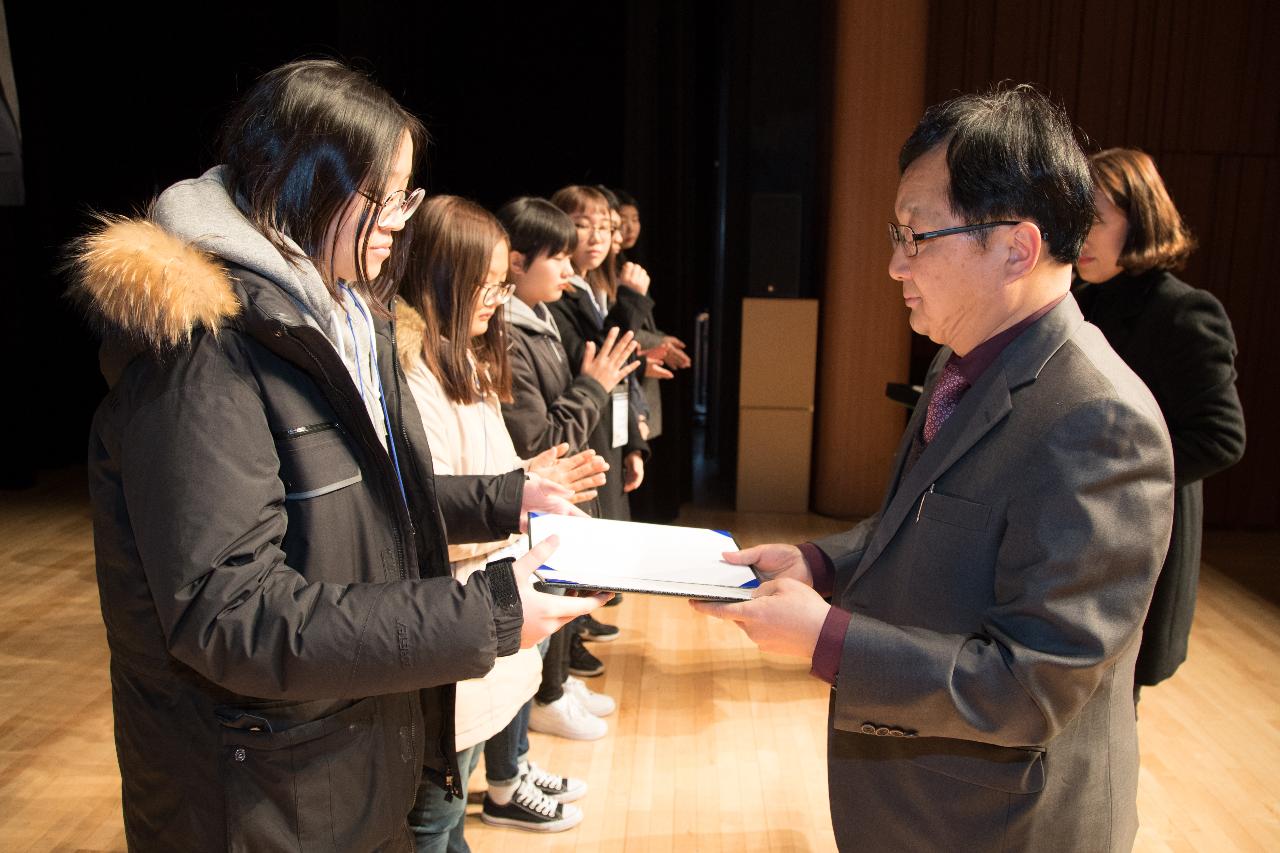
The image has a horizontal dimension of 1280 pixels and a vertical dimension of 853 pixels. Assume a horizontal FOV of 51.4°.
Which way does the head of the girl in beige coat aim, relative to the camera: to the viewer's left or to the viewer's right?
to the viewer's right

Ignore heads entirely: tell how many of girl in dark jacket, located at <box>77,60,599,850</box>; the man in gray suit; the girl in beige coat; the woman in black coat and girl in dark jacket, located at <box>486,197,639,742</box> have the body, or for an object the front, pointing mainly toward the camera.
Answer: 0

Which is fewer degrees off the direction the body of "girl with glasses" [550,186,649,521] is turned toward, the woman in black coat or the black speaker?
the woman in black coat

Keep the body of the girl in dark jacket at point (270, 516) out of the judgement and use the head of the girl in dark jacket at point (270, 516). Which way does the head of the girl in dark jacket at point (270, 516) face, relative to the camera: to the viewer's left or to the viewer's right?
to the viewer's right

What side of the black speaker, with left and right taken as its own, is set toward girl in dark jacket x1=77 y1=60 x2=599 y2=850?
front

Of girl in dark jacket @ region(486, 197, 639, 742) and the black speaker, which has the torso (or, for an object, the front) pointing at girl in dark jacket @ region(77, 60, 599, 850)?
the black speaker

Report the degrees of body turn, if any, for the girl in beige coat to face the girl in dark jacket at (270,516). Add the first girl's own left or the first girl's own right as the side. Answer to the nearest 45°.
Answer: approximately 90° to the first girl's own right

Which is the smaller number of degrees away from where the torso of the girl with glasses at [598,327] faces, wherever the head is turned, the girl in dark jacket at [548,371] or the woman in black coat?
the woman in black coat

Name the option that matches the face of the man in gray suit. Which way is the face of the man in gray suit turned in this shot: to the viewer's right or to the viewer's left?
to the viewer's left

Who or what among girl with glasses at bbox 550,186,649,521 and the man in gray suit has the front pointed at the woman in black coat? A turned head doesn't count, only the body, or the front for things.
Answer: the girl with glasses

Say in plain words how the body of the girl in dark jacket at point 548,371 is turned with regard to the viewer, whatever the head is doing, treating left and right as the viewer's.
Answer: facing to the right of the viewer

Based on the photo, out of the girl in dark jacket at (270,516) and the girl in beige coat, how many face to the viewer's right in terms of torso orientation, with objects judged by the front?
2

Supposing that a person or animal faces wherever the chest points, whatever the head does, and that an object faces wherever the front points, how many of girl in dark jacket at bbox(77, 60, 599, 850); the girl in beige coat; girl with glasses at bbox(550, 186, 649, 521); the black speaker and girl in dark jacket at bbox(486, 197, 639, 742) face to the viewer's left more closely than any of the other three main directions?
0

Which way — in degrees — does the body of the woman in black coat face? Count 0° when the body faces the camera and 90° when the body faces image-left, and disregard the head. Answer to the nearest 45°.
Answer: approximately 90°

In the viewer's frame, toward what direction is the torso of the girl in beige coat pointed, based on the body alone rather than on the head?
to the viewer's right

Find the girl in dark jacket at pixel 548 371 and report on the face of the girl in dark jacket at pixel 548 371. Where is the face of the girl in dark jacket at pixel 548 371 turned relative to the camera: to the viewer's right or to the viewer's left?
to the viewer's right

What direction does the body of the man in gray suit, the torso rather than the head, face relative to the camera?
to the viewer's left

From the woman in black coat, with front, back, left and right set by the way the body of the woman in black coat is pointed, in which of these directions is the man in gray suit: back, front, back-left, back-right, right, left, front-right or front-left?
left

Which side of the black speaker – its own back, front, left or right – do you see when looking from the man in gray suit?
front

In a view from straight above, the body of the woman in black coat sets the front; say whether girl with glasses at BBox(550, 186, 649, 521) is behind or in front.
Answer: in front

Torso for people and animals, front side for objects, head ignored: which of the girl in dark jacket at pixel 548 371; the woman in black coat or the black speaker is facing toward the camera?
the black speaker

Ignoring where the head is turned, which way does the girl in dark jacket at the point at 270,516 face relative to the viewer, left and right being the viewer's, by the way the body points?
facing to the right of the viewer

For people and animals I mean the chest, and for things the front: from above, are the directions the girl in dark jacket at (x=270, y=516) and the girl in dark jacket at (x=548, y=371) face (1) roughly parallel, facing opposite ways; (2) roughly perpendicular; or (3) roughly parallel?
roughly parallel
